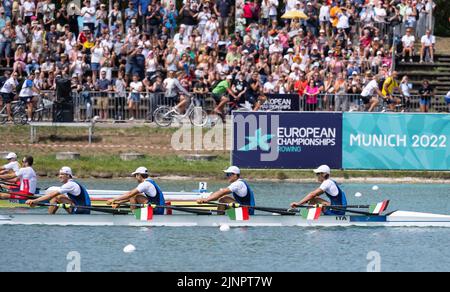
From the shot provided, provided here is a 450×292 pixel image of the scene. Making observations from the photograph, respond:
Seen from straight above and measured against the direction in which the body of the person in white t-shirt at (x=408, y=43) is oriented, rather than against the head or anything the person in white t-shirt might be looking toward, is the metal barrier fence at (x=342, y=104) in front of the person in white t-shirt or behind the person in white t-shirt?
in front

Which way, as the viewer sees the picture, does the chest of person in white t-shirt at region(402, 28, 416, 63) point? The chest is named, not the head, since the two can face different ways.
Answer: toward the camera

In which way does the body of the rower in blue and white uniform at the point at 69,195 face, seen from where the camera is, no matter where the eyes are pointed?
to the viewer's left

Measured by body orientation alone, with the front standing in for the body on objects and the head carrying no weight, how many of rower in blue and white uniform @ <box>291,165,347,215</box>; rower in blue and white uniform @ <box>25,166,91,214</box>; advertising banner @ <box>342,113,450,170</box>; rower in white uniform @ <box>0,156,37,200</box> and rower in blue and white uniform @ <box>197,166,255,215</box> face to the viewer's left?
4

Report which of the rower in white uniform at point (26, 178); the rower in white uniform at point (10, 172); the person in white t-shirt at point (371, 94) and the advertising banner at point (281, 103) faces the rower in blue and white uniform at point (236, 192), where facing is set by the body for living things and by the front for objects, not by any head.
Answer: the advertising banner

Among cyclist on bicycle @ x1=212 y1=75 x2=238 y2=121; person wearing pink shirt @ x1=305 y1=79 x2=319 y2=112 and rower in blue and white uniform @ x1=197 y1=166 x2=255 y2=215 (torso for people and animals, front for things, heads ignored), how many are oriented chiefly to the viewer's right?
1

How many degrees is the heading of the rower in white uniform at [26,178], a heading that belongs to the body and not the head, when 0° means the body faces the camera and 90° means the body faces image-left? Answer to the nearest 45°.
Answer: approximately 90°

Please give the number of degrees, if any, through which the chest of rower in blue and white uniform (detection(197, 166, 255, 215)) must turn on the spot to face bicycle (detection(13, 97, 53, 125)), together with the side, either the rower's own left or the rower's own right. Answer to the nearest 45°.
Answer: approximately 45° to the rower's own right

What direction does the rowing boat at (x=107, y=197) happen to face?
to the viewer's right

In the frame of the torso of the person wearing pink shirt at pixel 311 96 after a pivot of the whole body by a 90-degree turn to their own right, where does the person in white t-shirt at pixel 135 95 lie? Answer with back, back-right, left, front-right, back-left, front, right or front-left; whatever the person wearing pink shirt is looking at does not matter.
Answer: front
